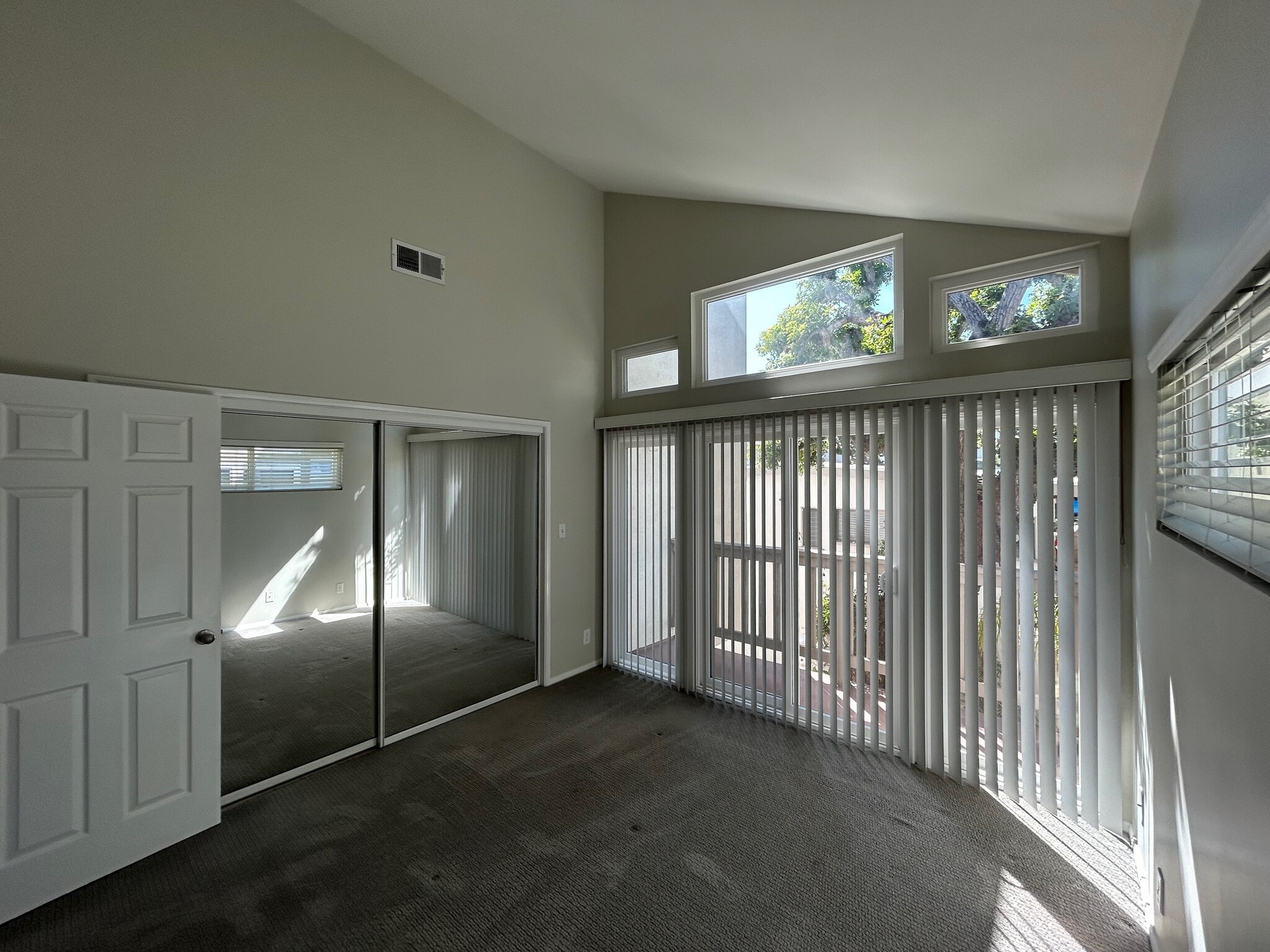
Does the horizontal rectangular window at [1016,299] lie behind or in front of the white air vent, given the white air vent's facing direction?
in front

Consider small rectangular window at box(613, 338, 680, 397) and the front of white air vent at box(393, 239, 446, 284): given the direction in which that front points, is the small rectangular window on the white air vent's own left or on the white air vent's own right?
on the white air vent's own left

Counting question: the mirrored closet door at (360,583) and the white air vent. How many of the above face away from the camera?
0

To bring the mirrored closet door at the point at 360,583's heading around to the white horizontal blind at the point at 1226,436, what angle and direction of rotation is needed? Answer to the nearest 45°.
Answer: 0° — it already faces it

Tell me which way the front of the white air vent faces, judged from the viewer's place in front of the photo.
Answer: facing the viewer and to the right of the viewer

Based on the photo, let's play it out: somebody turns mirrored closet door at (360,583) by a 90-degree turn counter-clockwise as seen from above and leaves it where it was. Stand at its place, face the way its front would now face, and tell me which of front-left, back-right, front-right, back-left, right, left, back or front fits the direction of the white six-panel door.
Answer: back

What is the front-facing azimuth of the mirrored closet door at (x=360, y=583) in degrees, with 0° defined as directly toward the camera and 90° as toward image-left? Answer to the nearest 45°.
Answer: approximately 315°

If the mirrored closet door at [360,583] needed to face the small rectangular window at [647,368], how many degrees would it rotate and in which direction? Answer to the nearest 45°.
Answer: approximately 45° to its left

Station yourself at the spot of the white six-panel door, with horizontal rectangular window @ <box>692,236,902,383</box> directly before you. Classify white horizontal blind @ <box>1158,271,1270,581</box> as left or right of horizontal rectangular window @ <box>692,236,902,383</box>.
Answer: right

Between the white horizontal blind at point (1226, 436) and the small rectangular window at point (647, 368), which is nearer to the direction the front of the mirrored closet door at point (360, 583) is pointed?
the white horizontal blind
